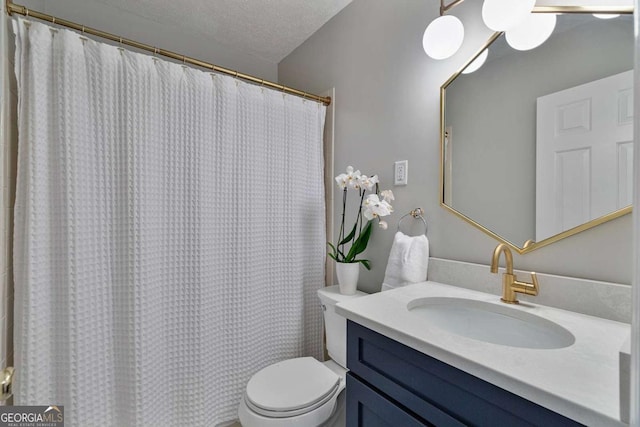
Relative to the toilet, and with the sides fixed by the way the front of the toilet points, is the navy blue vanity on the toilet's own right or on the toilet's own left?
on the toilet's own left

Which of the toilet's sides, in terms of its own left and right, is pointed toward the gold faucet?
left

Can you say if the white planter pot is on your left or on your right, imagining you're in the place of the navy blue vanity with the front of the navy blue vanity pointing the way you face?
on your right

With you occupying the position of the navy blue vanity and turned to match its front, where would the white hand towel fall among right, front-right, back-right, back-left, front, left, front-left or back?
back-right

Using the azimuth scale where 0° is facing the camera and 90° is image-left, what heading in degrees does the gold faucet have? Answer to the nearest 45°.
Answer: approximately 45°
